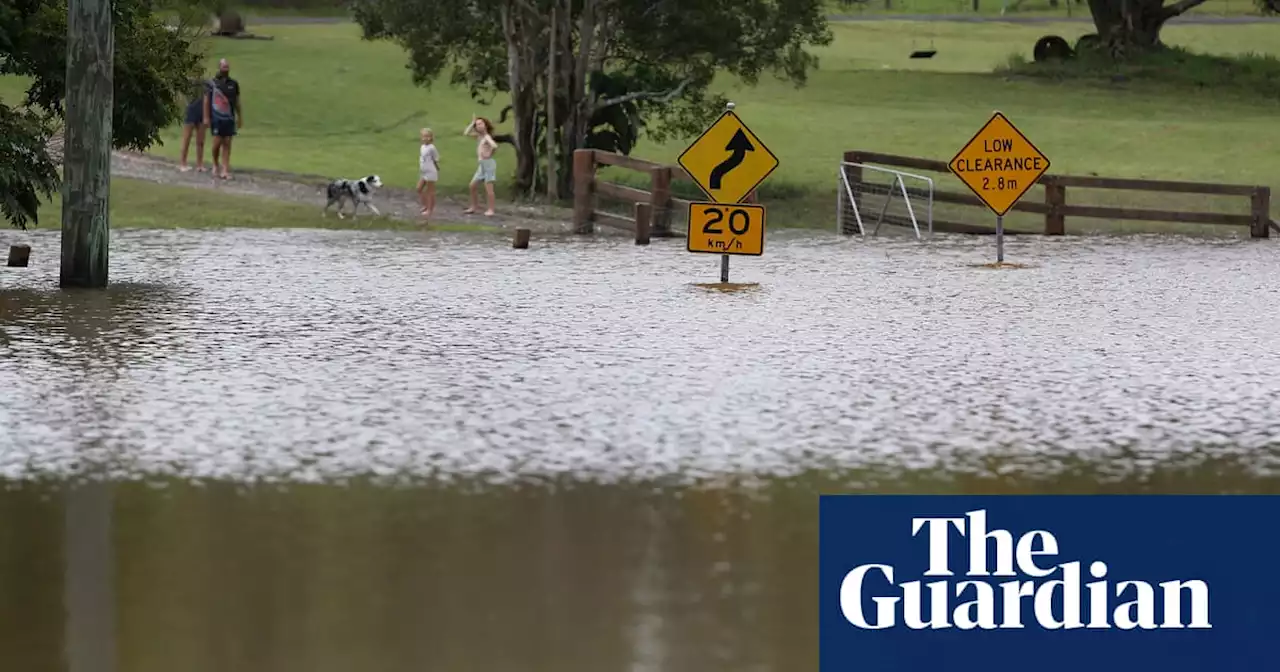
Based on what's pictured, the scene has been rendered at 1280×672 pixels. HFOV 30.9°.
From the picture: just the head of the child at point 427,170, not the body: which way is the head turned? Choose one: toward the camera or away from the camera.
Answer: toward the camera

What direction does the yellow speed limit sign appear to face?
toward the camera

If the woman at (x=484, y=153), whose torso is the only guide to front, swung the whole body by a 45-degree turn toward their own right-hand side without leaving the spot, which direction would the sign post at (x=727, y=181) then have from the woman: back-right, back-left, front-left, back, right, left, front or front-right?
left

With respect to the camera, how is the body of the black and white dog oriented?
to the viewer's right

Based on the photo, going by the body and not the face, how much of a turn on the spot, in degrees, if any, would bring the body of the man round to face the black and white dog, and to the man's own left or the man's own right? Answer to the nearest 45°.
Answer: approximately 45° to the man's own left

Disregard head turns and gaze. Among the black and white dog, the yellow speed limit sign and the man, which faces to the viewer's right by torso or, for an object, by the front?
the black and white dog

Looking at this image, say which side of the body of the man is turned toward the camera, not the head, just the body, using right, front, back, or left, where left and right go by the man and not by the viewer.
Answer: front

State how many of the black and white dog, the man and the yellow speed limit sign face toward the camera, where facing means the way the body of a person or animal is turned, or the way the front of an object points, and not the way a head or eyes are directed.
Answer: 2

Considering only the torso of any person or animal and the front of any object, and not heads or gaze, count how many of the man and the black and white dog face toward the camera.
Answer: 1

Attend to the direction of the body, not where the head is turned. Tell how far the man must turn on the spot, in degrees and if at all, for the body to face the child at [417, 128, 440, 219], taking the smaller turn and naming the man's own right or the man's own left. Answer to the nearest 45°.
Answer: approximately 45° to the man's own left

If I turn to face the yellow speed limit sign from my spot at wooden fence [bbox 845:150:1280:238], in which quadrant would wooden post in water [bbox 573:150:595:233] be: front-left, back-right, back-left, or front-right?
front-right

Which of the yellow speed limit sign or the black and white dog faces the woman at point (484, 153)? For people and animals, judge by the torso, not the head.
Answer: the black and white dog

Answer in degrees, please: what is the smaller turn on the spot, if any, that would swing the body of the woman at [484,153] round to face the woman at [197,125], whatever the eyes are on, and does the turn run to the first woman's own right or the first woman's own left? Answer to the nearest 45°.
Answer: approximately 90° to the first woman's own right

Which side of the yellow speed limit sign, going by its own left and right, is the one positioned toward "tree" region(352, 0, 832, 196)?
back

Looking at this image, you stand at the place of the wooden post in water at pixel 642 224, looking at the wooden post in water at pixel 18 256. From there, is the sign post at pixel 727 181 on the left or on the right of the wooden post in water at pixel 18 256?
left
